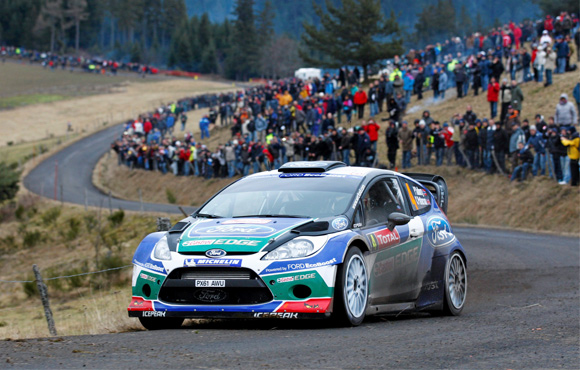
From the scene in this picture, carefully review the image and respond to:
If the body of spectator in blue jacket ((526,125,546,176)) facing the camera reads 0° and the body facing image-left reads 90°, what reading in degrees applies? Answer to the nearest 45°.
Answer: approximately 45°

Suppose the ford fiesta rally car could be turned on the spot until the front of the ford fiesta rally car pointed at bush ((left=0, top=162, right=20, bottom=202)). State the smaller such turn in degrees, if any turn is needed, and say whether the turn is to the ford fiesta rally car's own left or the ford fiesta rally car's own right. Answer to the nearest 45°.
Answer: approximately 90° to the ford fiesta rally car's own right

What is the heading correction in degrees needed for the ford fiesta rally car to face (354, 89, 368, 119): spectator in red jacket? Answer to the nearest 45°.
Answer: approximately 135° to its right

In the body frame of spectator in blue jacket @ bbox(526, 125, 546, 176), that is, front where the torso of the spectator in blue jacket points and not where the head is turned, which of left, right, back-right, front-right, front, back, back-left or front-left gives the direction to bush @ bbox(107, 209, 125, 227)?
front-right

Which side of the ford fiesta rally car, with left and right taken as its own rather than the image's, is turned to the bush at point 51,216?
right

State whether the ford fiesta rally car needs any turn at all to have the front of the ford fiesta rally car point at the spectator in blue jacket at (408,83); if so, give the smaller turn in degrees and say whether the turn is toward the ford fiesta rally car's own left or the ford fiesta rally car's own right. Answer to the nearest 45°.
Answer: approximately 135° to the ford fiesta rally car's own right

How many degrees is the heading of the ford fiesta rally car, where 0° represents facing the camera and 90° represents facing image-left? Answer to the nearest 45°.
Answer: approximately 45°

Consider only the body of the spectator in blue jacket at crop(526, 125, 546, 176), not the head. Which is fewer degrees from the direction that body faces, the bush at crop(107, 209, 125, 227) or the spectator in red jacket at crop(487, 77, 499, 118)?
the bush

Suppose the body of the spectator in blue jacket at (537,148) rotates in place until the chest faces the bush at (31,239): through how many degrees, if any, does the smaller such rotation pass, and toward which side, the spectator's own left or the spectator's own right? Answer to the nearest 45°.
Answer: approximately 45° to the spectator's own right

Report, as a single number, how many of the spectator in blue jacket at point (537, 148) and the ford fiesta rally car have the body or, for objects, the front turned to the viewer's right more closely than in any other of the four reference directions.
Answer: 0

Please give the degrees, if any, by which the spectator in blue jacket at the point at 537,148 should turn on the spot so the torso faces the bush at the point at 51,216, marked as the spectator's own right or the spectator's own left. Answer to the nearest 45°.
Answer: approximately 45° to the spectator's own right

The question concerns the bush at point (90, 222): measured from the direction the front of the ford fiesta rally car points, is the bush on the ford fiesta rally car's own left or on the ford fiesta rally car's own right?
on the ford fiesta rally car's own right

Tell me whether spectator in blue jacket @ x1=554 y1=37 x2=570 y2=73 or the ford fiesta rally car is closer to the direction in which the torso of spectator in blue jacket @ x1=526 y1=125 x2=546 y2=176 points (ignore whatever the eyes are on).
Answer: the ford fiesta rally car

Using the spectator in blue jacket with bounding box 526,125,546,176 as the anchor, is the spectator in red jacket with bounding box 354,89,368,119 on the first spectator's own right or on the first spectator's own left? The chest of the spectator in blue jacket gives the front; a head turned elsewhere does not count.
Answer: on the first spectator's own right

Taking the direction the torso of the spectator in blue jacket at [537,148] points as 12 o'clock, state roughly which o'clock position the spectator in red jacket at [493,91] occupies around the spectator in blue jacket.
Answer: The spectator in red jacket is roughly at 4 o'clock from the spectator in blue jacket.
